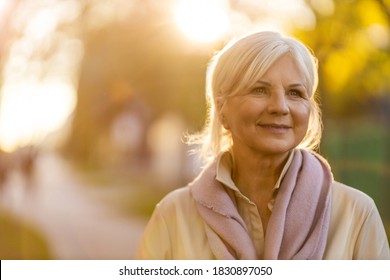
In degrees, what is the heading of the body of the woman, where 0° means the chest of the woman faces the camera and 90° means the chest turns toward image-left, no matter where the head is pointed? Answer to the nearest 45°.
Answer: approximately 0°

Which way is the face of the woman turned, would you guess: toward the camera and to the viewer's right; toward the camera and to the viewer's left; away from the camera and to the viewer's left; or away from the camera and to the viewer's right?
toward the camera and to the viewer's right
